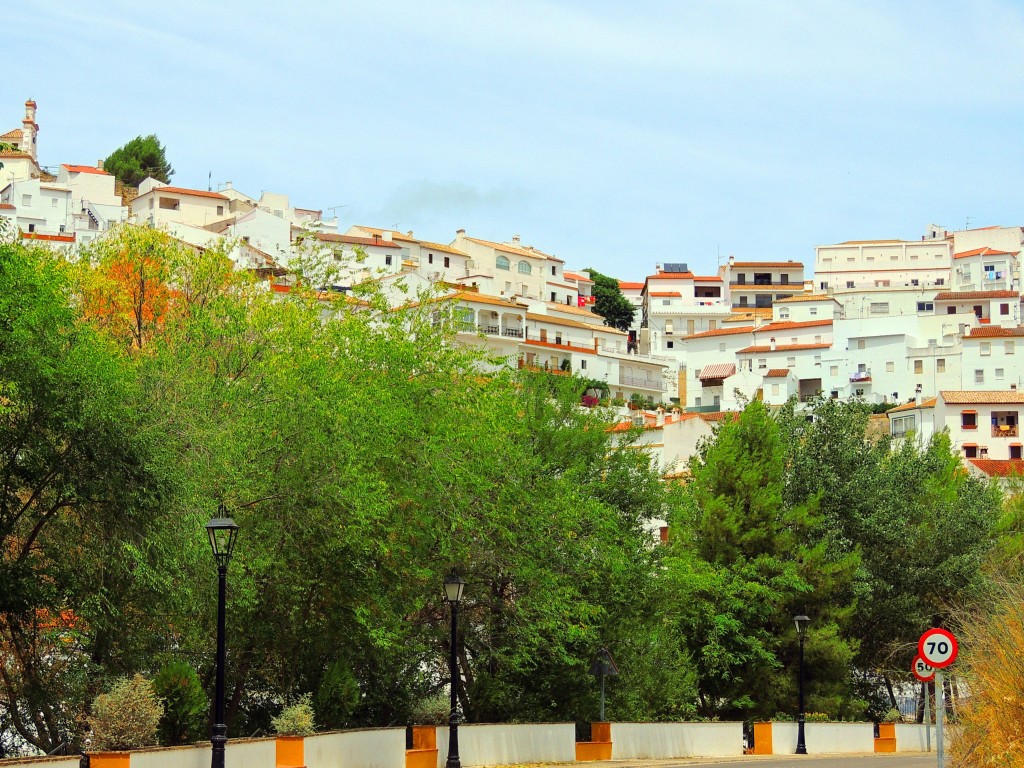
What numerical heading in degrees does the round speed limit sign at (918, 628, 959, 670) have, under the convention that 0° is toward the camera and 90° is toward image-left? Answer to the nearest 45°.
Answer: approximately 0°

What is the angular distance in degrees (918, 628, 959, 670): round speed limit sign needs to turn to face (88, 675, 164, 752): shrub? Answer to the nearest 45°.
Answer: approximately 90° to its right

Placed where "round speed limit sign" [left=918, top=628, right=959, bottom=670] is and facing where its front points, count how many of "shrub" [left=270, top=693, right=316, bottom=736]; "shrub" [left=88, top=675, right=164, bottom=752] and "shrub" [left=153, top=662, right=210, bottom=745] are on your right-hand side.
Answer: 3

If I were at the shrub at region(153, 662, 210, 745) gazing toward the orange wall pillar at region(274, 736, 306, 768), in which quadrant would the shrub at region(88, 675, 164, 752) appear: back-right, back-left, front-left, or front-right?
back-right

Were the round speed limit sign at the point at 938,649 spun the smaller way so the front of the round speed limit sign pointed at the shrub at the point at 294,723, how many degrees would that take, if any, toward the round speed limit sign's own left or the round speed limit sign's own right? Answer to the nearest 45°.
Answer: approximately 90° to the round speed limit sign's own right

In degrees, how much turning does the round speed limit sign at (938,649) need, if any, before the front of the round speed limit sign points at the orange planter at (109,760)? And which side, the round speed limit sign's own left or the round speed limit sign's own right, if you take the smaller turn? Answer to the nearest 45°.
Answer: approximately 45° to the round speed limit sign's own right

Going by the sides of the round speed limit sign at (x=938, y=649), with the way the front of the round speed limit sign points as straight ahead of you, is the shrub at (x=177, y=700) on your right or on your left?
on your right

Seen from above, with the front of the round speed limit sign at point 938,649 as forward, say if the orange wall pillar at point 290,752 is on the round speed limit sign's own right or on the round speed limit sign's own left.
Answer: on the round speed limit sign's own right
